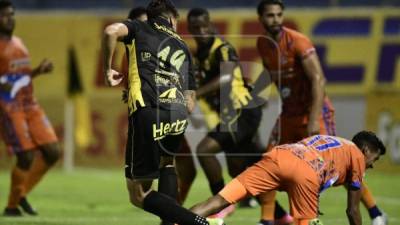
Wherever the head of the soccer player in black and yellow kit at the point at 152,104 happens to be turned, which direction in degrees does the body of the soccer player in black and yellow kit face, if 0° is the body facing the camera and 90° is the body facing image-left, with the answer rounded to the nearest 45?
approximately 135°

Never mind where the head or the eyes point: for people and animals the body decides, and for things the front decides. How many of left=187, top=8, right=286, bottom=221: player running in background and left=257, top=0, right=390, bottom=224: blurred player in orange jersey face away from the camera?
0

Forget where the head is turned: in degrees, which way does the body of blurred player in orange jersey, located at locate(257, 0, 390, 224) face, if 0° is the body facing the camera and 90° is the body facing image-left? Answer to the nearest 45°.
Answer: approximately 45°
